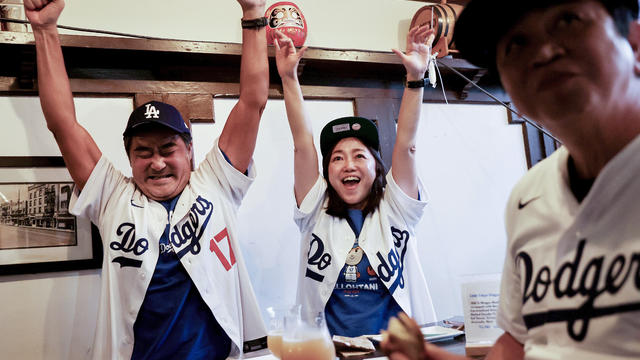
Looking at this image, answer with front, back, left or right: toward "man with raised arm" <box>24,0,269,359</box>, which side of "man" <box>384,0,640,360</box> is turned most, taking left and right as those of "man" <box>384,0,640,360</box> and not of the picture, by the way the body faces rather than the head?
right

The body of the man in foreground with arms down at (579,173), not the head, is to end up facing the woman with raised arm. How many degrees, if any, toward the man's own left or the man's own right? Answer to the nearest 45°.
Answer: approximately 90° to the man's own right

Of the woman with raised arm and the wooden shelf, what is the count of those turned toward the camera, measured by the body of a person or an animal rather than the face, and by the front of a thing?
2

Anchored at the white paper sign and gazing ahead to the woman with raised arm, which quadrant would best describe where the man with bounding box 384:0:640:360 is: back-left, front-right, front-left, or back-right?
back-left

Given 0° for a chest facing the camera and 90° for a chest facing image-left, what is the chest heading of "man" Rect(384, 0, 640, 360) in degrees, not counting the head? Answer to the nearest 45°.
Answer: approximately 45°

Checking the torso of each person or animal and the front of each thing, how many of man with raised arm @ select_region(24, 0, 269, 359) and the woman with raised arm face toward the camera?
2
